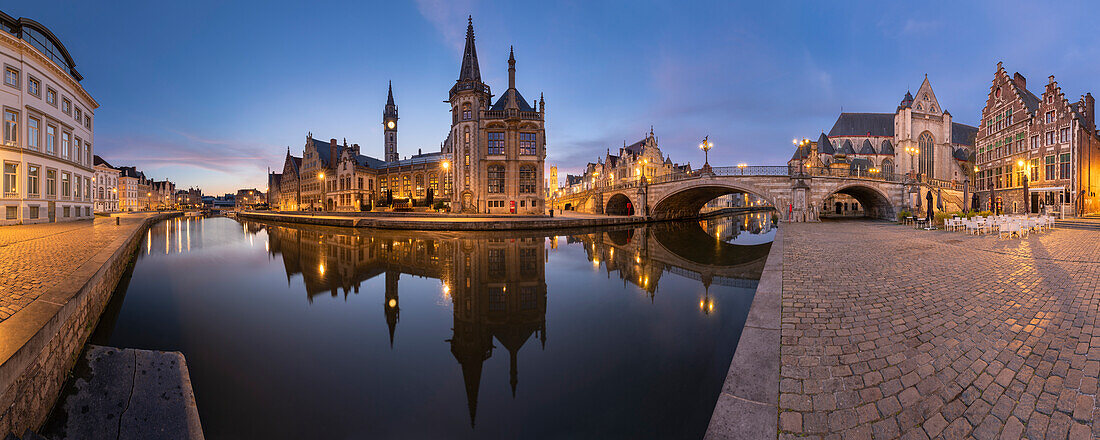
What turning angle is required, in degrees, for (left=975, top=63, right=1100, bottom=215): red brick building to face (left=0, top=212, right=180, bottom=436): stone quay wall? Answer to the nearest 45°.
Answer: approximately 45° to its left

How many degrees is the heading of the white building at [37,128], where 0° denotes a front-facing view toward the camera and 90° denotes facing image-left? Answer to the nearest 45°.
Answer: approximately 315°

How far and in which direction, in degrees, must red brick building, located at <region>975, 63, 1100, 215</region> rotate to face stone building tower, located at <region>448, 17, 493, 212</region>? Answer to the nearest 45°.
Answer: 0° — it already faces it

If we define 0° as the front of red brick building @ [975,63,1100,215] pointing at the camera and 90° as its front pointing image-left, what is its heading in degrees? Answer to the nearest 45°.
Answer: approximately 45°
